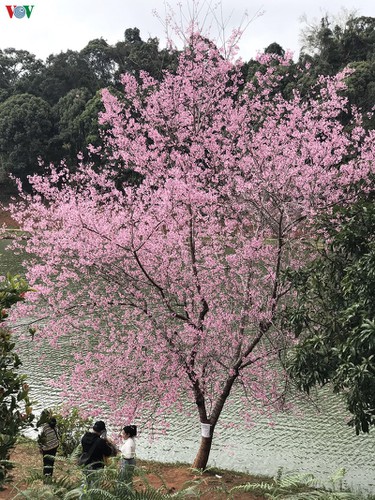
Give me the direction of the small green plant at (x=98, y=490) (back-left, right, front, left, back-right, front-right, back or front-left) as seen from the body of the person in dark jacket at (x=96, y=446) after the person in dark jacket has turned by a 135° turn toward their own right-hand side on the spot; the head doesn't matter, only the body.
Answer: front

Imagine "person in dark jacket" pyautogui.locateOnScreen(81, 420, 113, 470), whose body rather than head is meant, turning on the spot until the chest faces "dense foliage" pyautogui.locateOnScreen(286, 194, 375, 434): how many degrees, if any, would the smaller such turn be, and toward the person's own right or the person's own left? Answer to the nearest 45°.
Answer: approximately 45° to the person's own right

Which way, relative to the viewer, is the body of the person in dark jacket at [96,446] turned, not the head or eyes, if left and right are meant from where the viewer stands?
facing away from the viewer and to the right of the viewer

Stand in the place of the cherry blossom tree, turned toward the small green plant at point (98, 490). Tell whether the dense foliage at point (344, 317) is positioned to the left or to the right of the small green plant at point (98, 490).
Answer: left
